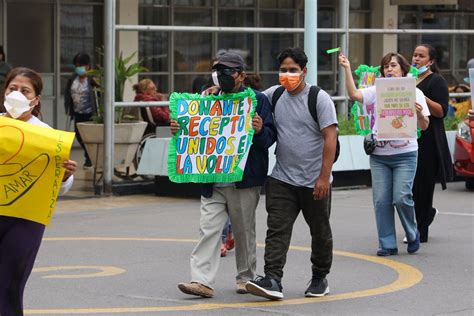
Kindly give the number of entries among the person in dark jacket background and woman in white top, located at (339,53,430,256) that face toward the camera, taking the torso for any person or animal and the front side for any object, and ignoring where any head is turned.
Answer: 2

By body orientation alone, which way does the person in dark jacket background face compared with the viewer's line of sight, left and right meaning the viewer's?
facing the viewer

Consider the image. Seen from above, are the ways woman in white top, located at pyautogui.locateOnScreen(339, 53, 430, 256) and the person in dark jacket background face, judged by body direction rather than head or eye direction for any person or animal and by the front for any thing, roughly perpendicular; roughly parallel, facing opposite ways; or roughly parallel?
roughly parallel

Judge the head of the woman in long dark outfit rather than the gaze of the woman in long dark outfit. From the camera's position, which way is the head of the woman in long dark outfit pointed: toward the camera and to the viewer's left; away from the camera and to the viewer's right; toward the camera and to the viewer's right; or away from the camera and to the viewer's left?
toward the camera and to the viewer's left

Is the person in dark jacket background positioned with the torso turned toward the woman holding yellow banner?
yes

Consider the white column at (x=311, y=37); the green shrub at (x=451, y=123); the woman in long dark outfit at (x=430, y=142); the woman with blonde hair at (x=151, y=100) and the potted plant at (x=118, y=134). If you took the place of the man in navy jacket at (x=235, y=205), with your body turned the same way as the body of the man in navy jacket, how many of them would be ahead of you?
0

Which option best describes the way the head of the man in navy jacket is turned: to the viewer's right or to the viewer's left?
to the viewer's left

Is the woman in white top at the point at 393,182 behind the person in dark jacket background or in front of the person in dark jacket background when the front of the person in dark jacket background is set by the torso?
in front

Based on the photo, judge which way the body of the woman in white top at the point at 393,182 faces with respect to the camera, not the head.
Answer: toward the camera

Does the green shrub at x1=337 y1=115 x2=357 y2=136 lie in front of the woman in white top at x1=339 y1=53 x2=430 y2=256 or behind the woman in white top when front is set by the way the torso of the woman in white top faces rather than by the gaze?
behind

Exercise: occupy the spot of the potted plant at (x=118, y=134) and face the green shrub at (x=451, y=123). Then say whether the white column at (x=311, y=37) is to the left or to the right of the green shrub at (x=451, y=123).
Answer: right

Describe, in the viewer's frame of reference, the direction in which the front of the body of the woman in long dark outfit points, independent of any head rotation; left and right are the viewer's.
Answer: facing the viewer and to the left of the viewer

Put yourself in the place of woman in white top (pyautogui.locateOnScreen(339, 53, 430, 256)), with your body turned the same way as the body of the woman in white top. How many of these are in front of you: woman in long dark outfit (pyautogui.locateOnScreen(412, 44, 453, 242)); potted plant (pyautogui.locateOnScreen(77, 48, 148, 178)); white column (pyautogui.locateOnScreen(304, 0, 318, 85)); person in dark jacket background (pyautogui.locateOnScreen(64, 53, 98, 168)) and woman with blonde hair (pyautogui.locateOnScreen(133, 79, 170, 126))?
0

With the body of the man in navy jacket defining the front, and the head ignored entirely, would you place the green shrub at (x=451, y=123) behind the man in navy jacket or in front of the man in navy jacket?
behind

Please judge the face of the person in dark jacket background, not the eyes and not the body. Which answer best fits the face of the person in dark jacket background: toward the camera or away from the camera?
toward the camera

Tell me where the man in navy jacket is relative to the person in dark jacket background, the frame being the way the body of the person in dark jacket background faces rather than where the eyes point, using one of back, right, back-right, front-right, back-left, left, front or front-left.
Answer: front

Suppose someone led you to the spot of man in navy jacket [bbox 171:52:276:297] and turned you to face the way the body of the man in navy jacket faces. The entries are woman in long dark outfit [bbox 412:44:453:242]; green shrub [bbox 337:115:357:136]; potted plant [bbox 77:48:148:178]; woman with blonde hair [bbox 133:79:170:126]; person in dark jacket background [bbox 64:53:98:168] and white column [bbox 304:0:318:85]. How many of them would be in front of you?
0

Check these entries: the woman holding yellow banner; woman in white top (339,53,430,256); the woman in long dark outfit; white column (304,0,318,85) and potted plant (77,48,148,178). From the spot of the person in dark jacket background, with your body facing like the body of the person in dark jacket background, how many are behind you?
0
